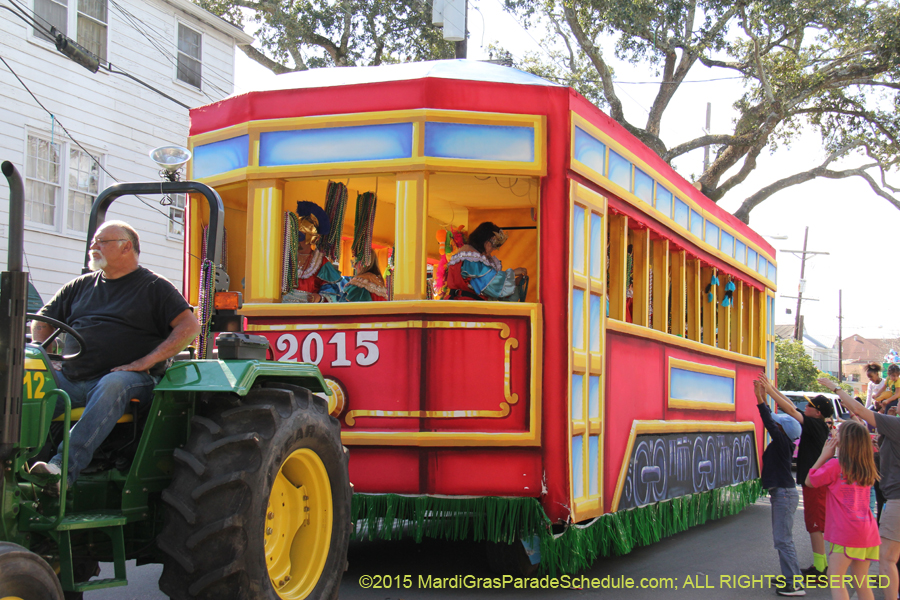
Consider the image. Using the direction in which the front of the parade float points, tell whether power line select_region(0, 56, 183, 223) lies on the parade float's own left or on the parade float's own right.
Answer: on the parade float's own right

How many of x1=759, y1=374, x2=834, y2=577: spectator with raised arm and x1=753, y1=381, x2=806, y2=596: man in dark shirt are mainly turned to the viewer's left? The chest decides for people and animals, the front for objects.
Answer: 2

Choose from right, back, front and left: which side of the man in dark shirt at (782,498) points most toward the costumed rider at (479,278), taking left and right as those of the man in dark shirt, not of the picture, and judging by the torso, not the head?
front

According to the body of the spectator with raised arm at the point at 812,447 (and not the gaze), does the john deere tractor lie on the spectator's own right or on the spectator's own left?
on the spectator's own left

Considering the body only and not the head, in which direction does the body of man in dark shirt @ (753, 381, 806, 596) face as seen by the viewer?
to the viewer's left

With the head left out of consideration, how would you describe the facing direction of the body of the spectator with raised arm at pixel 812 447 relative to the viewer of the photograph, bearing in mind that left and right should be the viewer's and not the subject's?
facing to the left of the viewer

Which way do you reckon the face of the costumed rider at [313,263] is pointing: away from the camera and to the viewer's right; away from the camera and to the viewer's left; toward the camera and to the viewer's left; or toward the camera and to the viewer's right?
toward the camera and to the viewer's left

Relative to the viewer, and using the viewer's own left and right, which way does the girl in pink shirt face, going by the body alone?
facing away from the viewer and to the left of the viewer

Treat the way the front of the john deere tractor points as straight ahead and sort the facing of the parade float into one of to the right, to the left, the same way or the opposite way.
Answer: the same way

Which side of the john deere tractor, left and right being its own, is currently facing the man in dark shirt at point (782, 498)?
back

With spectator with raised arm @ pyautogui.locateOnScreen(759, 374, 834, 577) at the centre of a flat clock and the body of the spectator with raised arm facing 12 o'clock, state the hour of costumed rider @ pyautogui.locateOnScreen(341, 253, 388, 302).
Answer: The costumed rider is roughly at 11 o'clock from the spectator with raised arm.

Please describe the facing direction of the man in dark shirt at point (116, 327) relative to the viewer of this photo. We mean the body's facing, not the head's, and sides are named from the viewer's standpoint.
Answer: facing the viewer and to the left of the viewer
